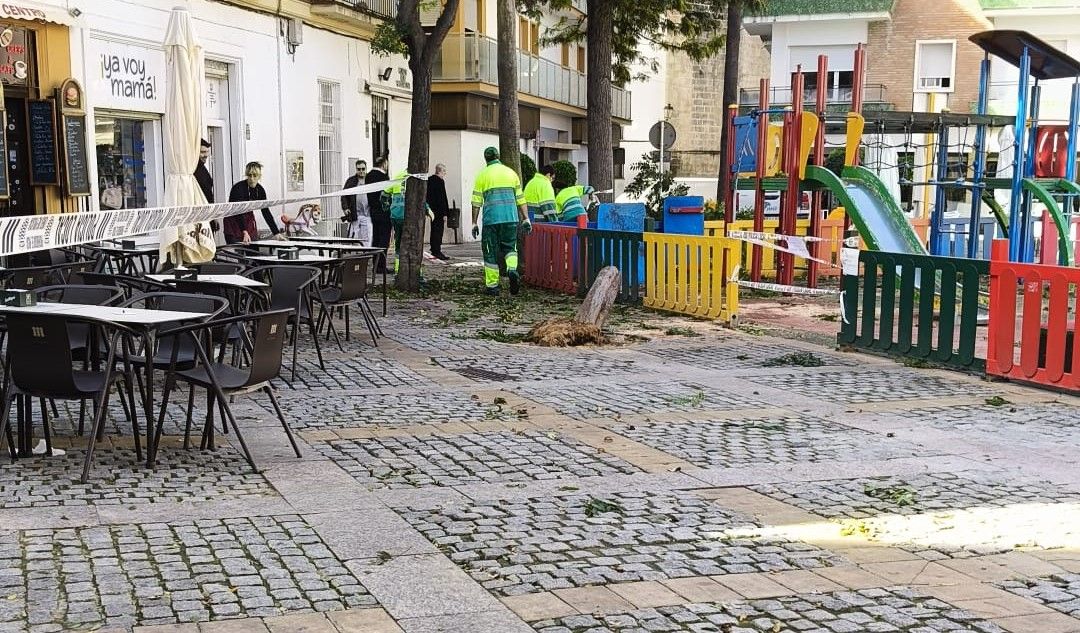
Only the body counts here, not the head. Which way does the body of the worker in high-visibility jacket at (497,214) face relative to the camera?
away from the camera

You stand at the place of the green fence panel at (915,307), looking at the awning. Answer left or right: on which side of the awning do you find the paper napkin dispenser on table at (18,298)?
left

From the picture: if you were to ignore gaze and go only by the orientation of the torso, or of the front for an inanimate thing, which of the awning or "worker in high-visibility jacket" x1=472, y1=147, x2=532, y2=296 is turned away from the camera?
the worker in high-visibility jacket

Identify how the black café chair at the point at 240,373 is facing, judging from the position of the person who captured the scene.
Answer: facing away from the viewer and to the left of the viewer

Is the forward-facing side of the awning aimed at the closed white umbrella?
yes

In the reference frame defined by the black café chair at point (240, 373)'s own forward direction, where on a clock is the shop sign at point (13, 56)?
The shop sign is roughly at 1 o'clock from the black café chair.

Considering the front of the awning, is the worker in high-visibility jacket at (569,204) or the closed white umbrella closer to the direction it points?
the closed white umbrella

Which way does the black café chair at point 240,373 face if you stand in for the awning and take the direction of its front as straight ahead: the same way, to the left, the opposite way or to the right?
the opposite way
